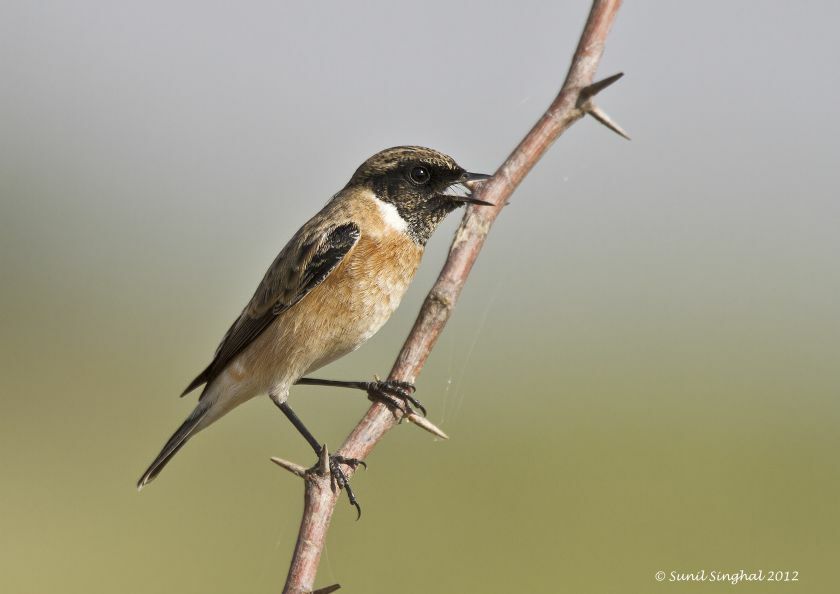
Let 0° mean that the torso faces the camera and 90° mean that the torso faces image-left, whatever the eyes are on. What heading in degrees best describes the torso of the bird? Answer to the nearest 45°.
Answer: approximately 270°
